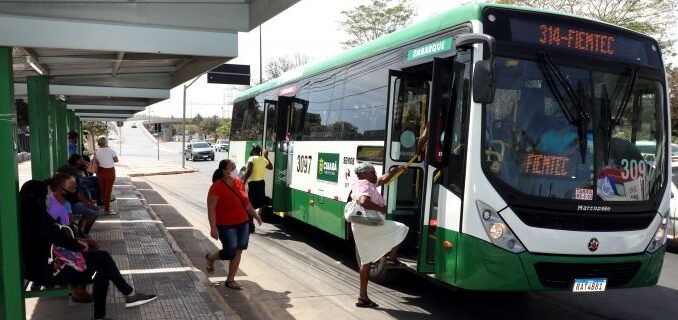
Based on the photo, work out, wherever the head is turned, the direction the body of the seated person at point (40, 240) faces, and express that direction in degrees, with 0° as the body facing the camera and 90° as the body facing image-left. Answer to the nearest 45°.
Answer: approximately 270°

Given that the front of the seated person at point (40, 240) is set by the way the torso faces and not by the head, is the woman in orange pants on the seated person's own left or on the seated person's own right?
on the seated person's own left

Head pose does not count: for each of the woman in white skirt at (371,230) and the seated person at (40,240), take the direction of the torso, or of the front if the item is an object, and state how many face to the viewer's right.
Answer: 2

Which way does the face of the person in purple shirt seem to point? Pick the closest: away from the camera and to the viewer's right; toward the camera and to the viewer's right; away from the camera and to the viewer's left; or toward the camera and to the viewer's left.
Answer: toward the camera and to the viewer's right

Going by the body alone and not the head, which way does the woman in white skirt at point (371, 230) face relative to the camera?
to the viewer's right

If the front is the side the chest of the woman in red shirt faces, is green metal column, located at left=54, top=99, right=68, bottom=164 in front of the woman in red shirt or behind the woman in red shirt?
behind

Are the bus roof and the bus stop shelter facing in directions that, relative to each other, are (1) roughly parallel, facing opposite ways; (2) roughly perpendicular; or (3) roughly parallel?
roughly perpendicular

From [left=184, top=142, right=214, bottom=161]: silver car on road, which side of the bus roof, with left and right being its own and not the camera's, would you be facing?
back

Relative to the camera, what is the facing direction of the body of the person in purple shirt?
to the viewer's right
